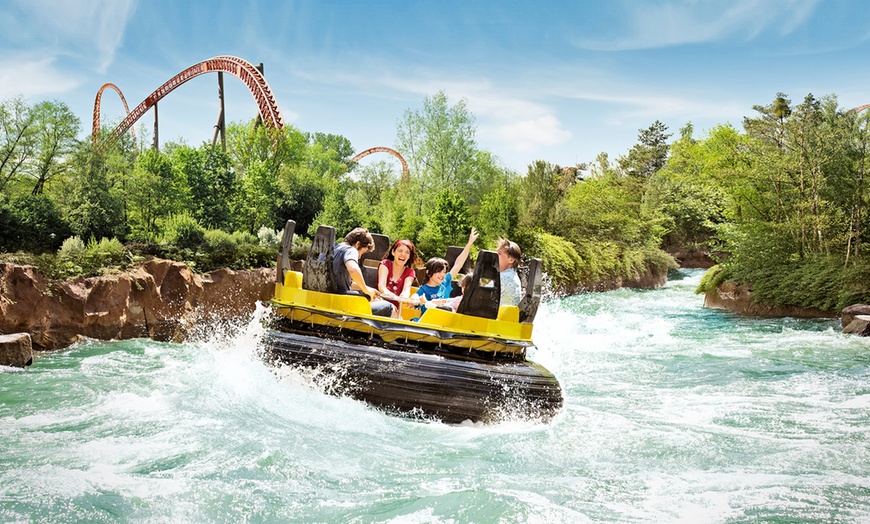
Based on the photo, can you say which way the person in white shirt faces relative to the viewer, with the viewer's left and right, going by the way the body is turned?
facing to the left of the viewer

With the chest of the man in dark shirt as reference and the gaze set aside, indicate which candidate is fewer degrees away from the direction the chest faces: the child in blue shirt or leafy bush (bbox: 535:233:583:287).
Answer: the child in blue shirt

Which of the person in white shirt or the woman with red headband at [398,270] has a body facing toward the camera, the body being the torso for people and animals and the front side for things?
the woman with red headband

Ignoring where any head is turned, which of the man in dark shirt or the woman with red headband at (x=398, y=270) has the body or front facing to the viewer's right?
the man in dark shirt

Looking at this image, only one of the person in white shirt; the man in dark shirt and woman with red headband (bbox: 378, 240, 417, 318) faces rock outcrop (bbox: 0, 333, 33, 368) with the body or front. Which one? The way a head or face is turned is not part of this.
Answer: the person in white shirt

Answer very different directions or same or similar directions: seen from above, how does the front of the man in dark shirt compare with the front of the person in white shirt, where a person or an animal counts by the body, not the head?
very different directions

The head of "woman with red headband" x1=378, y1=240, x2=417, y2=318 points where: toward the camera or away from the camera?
toward the camera

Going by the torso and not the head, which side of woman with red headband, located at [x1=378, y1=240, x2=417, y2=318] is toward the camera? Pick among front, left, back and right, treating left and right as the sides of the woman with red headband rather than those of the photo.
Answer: front

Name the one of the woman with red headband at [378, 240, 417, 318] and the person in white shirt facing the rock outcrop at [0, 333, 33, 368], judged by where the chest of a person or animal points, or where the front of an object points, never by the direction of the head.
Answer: the person in white shirt

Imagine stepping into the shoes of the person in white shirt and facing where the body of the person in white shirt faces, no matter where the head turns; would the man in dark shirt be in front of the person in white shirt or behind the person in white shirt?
in front

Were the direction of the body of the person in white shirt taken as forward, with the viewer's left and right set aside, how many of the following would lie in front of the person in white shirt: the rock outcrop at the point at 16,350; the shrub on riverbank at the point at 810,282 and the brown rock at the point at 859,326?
1

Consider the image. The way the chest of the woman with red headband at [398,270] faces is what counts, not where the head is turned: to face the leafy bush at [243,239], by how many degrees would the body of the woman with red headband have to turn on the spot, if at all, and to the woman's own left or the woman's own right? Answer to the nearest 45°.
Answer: approximately 135° to the woman's own right

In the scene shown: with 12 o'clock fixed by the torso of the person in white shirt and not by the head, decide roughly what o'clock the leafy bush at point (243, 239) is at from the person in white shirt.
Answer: The leafy bush is roughly at 2 o'clock from the person in white shirt.

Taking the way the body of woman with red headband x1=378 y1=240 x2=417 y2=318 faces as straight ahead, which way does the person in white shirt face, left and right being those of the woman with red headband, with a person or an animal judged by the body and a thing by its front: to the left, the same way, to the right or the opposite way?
to the right

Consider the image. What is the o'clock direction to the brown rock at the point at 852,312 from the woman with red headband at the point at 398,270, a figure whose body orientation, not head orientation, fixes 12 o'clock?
The brown rock is roughly at 8 o'clock from the woman with red headband.

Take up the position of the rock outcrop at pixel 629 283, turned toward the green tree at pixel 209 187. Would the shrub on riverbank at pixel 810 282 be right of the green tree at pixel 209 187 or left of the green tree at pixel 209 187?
left

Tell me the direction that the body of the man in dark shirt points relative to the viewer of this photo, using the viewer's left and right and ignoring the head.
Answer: facing to the right of the viewer
